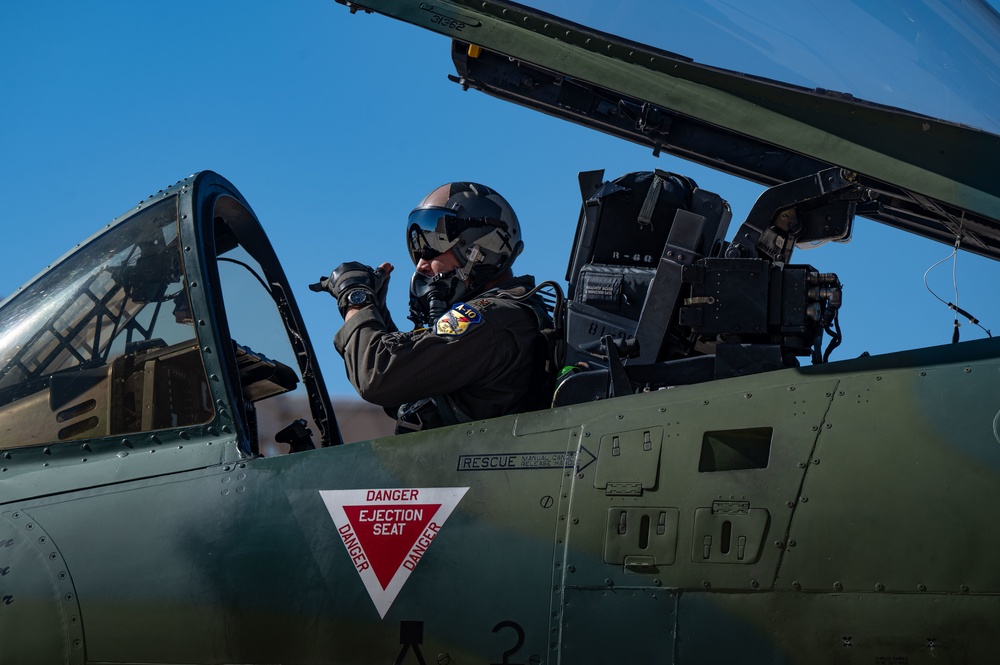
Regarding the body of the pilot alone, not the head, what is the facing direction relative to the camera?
to the viewer's left

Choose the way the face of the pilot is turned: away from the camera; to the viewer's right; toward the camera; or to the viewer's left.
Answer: to the viewer's left
